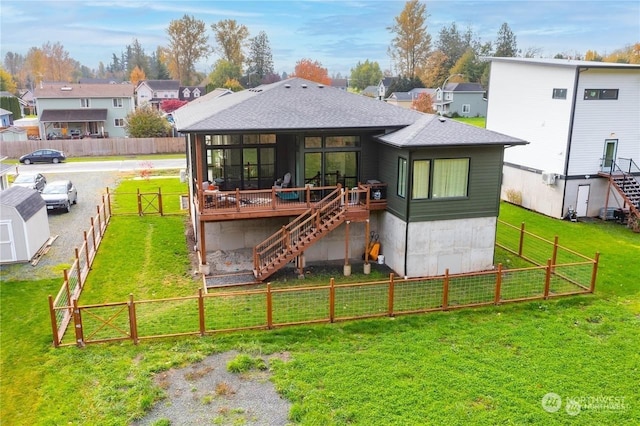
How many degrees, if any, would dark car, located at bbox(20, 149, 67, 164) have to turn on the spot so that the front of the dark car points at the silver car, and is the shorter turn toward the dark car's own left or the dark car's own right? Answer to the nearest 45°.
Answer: approximately 90° to the dark car's own left

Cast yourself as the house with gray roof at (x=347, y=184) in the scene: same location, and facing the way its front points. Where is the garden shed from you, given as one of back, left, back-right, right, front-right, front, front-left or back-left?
left

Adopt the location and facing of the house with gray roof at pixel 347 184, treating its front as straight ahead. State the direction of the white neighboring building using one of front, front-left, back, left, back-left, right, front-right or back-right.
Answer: front-right

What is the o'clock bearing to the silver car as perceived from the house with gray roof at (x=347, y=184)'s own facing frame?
The silver car is roughly at 10 o'clock from the house with gray roof.

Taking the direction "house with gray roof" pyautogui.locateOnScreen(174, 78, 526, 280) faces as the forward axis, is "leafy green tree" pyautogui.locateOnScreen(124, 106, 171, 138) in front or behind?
in front

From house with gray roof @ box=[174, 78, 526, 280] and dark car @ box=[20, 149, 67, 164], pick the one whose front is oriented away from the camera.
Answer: the house with gray roof

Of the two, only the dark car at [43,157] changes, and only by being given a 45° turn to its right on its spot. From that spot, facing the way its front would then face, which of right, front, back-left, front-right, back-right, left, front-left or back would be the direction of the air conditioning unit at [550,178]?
back

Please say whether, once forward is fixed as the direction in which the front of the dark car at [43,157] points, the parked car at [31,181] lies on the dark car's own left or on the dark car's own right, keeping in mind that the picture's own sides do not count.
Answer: on the dark car's own left

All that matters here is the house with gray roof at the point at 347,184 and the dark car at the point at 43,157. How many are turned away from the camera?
1

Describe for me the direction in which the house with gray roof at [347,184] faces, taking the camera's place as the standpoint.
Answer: facing away from the viewer

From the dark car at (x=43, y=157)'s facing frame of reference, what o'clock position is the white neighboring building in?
The white neighboring building is roughly at 8 o'clock from the dark car.

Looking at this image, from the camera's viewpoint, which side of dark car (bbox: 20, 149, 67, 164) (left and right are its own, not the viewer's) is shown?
left

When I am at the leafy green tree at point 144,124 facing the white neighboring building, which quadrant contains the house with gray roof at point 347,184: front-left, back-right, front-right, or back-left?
front-right

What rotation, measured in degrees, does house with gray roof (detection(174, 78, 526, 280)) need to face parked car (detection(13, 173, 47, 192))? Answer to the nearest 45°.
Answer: approximately 45° to its left

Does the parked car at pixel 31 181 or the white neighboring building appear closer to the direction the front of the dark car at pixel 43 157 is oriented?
the parked car
